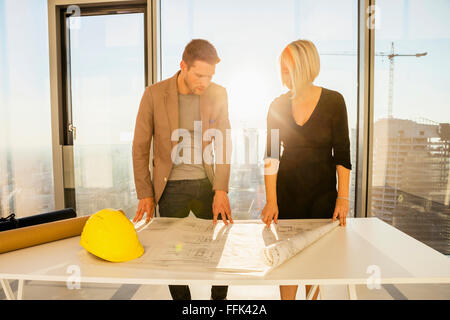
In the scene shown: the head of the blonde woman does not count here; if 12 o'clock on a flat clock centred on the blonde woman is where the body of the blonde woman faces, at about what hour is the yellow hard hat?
The yellow hard hat is roughly at 1 o'clock from the blonde woman.

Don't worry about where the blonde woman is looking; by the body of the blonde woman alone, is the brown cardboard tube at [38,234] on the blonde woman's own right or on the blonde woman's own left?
on the blonde woman's own right

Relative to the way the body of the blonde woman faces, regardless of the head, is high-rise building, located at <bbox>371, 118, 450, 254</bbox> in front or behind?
behind

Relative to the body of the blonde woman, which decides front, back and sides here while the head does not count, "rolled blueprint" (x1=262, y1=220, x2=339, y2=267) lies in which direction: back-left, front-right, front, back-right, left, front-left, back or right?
front

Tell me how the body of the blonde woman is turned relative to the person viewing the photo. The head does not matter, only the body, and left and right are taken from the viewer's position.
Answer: facing the viewer

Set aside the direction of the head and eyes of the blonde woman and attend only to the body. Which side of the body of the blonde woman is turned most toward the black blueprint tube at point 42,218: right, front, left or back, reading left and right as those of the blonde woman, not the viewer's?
right

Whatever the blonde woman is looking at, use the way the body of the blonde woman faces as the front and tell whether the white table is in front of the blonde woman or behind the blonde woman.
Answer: in front
